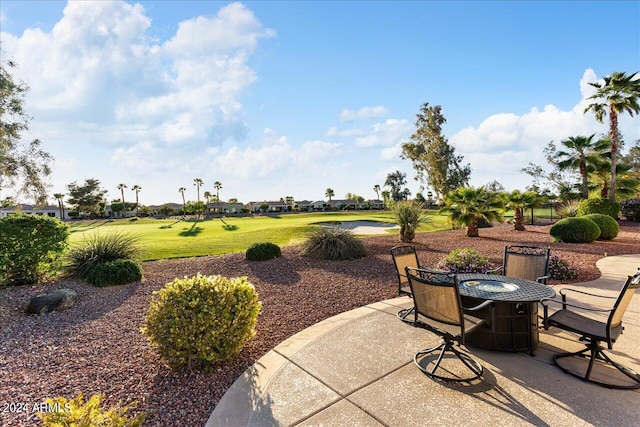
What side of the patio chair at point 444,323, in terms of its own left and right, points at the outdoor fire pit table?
front

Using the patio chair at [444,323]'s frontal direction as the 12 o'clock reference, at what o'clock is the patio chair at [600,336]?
the patio chair at [600,336] is roughly at 1 o'clock from the patio chair at [444,323].

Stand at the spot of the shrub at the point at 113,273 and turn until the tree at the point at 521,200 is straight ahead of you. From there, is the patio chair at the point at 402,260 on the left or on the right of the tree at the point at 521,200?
right

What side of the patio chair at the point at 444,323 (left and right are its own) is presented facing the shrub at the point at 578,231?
front

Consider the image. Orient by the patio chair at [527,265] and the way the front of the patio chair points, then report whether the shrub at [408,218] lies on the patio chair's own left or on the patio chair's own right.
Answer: on the patio chair's own right

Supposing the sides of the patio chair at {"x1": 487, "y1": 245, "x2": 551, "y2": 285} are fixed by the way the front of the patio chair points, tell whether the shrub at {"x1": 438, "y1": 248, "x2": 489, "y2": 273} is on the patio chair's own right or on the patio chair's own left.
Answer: on the patio chair's own right

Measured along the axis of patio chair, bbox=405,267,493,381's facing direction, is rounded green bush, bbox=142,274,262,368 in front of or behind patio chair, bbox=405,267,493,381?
behind

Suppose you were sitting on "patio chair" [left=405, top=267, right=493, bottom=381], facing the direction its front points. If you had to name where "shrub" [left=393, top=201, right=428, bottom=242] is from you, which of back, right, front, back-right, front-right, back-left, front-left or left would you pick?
front-left

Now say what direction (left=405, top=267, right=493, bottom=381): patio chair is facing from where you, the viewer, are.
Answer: facing away from the viewer and to the right of the viewer

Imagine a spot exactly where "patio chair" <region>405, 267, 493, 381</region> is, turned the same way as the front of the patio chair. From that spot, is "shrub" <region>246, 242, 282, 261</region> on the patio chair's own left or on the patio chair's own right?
on the patio chair's own left

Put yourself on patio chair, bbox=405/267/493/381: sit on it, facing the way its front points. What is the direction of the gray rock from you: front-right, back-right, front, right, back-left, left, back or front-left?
back-left

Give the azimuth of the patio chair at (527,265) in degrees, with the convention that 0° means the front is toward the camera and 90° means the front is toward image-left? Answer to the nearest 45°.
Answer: approximately 45°

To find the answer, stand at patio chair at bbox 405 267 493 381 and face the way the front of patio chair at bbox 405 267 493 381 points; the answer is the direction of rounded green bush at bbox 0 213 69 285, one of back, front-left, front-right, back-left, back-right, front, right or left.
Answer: back-left

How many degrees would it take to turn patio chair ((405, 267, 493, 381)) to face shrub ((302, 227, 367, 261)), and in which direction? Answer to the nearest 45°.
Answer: approximately 90° to its left

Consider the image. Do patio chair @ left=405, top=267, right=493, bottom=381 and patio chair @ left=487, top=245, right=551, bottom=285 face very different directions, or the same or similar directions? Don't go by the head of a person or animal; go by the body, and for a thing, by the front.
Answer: very different directions
